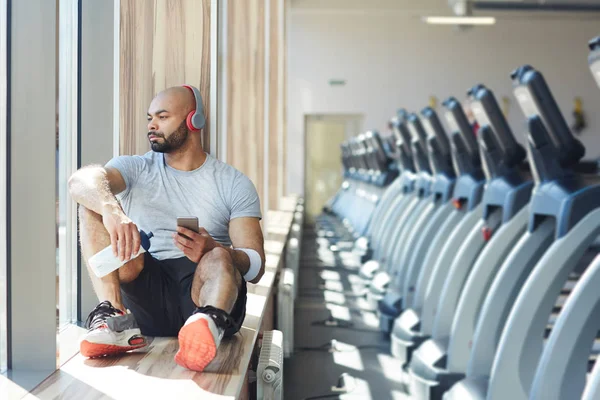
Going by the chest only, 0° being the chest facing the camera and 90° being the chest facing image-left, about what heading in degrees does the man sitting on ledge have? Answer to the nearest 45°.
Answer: approximately 0°

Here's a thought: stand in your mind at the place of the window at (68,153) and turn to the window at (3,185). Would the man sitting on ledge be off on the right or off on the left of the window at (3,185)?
left

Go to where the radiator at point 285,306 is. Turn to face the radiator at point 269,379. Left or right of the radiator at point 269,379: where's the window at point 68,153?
right

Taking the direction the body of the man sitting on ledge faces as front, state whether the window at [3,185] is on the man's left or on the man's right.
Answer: on the man's right

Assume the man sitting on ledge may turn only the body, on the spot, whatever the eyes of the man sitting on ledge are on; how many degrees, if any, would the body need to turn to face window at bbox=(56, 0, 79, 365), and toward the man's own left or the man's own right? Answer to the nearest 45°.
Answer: approximately 135° to the man's own right
